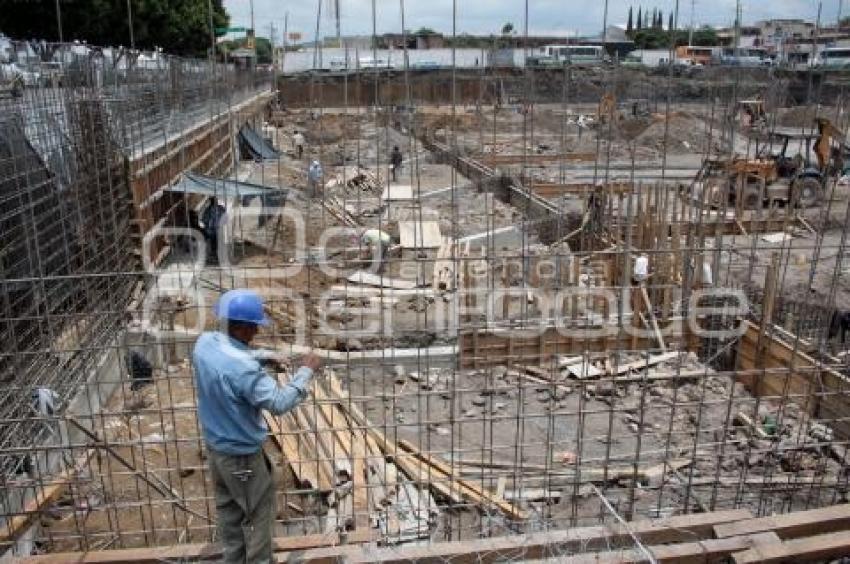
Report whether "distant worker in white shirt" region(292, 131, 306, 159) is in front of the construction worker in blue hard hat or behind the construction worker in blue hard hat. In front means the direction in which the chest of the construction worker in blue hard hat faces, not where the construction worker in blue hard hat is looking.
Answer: in front

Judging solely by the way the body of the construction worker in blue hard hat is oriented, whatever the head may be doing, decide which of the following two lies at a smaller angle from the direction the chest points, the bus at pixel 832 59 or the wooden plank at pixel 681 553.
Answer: the bus

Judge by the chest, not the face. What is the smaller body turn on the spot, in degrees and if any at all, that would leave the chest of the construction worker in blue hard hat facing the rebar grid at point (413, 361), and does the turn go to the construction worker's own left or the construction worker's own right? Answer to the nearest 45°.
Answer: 0° — they already face it

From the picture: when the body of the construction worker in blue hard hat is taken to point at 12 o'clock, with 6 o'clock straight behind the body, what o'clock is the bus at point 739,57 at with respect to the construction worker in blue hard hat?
The bus is roughly at 12 o'clock from the construction worker in blue hard hat.

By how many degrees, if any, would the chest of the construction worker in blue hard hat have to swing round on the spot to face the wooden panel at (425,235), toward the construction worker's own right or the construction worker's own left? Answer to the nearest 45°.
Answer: approximately 45° to the construction worker's own left

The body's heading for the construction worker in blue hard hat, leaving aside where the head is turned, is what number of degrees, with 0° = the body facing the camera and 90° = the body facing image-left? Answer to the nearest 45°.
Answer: approximately 225°

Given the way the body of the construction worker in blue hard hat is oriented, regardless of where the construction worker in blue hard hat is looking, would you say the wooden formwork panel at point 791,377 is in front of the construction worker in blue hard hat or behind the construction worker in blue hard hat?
in front

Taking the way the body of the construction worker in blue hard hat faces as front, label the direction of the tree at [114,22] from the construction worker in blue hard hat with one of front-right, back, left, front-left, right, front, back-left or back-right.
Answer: front-left

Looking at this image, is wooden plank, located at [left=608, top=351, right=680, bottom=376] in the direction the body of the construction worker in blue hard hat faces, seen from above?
yes

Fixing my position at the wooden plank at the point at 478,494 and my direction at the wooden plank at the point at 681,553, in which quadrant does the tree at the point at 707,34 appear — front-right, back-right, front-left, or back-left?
back-left

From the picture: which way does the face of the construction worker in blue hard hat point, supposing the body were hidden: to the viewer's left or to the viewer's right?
to the viewer's right

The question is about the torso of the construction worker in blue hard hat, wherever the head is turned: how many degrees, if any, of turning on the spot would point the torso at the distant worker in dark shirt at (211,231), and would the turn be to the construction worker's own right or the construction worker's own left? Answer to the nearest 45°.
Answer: approximately 45° to the construction worker's own left

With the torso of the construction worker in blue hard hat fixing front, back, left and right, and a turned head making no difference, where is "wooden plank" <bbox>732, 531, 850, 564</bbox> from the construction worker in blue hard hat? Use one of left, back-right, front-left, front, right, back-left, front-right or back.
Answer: front-right

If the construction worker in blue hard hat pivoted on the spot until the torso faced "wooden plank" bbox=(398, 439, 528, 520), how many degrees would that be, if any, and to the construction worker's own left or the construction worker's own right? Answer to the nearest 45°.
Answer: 0° — they already face it
